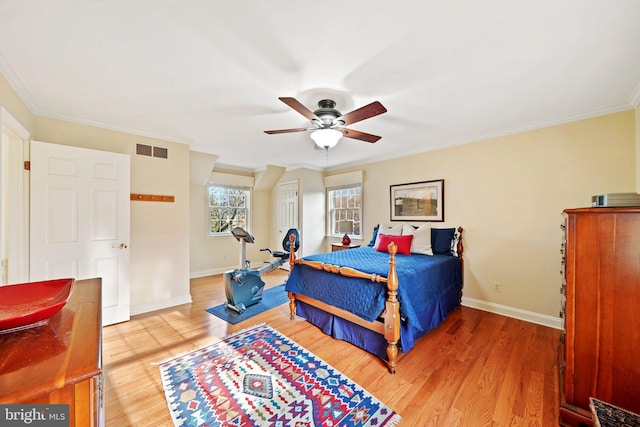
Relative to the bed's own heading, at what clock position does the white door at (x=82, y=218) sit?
The white door is roughly at 1 o'clock from the bed.

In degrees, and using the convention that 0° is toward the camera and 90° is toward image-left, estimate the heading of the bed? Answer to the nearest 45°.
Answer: approximately 45°

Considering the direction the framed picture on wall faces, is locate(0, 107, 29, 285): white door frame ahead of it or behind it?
ahead

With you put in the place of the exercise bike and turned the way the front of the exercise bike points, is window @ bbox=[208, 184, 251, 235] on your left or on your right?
on your right

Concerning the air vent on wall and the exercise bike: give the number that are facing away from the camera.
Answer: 0

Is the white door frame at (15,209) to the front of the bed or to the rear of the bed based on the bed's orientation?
to the front

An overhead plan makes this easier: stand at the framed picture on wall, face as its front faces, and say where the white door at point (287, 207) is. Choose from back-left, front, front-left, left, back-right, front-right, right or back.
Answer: front-right

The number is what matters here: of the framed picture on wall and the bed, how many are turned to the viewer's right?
0

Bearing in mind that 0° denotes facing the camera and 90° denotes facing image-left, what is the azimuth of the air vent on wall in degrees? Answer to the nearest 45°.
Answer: approximately 315°

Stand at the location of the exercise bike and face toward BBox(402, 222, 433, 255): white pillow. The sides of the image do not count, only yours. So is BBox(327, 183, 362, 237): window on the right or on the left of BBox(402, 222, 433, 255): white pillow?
left
